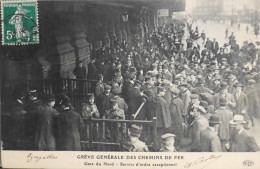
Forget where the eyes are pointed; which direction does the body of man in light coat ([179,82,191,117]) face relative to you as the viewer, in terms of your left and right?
facing the viewer and to the left of the viewer

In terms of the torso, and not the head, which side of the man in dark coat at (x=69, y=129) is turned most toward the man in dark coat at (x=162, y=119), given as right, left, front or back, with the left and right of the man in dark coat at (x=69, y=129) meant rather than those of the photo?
right

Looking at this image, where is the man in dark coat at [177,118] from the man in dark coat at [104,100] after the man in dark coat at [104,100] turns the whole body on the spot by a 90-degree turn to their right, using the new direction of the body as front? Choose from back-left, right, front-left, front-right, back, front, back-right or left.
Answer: back-left

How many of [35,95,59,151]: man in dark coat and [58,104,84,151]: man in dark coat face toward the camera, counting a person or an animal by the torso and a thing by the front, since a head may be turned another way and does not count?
0

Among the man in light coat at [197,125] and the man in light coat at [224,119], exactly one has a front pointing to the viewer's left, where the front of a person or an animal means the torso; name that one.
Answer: the man in light coat at [197,125]

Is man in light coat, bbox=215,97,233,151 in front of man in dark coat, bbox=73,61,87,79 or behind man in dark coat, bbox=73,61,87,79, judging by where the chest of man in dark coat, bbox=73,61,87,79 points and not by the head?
in front

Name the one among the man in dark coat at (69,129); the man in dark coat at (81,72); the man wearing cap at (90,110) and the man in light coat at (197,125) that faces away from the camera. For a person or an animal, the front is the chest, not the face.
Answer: the man in dark coat at (69,129)

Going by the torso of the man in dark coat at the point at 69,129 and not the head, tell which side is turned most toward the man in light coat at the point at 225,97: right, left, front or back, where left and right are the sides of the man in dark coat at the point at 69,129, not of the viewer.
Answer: right

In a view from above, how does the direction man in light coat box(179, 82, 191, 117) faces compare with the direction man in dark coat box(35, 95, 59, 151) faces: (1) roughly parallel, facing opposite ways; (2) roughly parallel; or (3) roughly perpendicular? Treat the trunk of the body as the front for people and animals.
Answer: roughly parallel, facing opposite ways

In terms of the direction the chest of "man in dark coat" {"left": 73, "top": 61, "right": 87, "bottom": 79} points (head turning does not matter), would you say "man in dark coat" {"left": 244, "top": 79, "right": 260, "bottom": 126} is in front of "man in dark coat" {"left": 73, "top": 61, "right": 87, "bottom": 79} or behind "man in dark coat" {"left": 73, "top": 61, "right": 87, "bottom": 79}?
in front

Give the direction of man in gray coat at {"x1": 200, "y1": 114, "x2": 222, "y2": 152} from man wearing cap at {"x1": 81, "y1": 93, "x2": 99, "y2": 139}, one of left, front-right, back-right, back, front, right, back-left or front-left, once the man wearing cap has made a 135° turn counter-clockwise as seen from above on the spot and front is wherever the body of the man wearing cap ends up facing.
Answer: right
